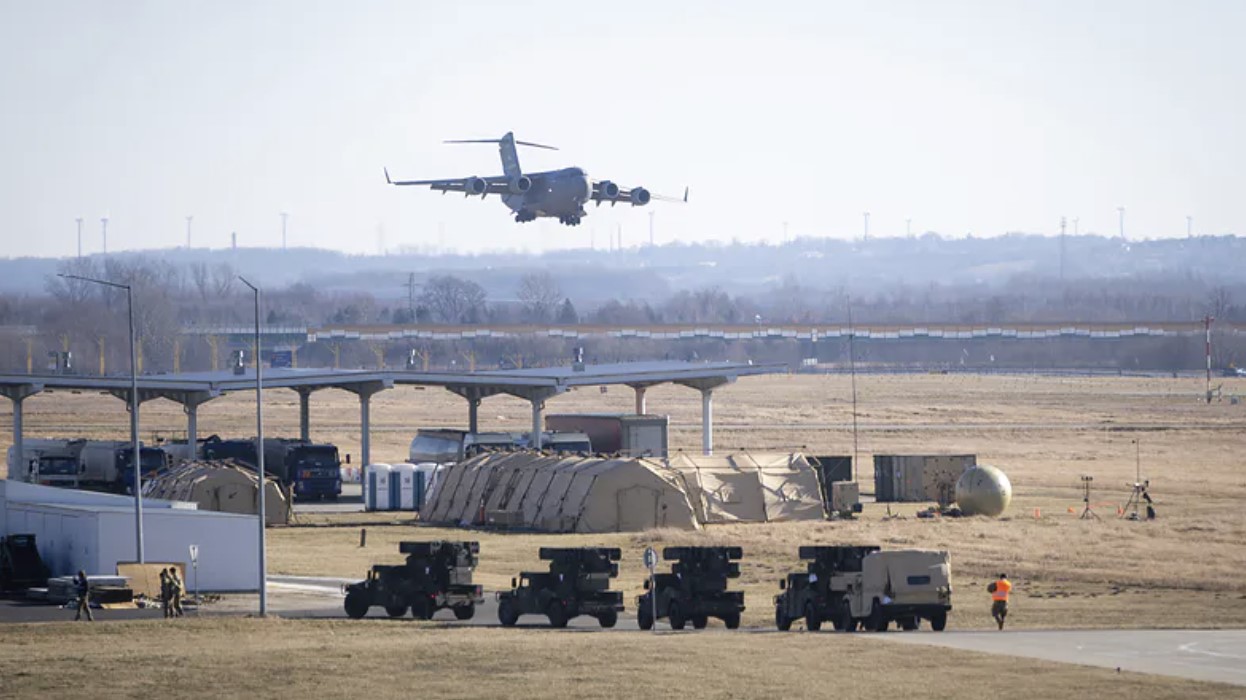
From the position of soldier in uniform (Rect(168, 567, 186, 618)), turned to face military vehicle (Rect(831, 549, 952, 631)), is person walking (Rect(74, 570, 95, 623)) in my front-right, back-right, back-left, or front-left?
back-right
